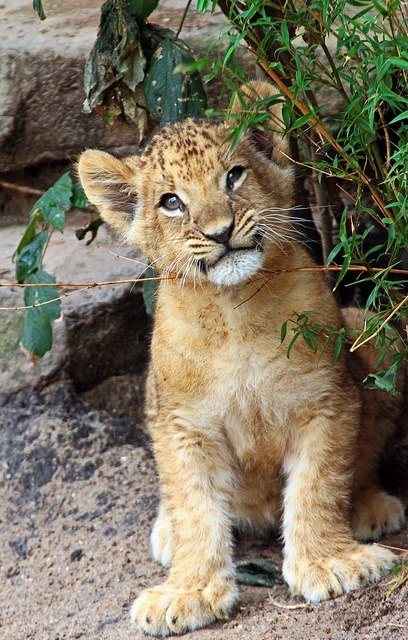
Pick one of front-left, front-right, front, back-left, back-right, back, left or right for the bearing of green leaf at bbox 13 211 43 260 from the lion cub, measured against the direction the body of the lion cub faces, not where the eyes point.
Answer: back-right

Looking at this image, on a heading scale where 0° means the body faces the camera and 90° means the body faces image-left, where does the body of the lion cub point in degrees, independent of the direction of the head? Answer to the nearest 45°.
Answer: approximately 0°

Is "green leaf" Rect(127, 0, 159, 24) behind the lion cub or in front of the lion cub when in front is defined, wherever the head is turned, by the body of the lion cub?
behind

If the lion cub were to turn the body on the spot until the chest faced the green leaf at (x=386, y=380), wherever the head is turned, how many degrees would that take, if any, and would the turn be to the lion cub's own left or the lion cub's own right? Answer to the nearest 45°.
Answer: approximately 45° to the lion cub's own left

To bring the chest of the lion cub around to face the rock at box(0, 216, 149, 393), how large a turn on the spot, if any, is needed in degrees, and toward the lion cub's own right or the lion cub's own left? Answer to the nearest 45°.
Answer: approximately 135° to the lion cub's own right

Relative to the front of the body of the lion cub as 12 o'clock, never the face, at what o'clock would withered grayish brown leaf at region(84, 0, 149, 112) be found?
The withered grayish brown leaf is roughly at 5 o'clock from the lion cub.

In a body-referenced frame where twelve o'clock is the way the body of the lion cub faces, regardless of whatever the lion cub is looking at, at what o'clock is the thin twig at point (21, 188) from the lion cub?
The thin twig is roughly at 5 o'clock from the lion cub.

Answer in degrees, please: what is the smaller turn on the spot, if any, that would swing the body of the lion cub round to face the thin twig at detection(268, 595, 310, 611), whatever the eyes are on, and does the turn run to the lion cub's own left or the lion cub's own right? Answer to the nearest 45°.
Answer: approximately 45° to the lion cub's own left

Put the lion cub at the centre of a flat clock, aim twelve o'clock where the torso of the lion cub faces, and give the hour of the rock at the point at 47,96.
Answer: The rock is roughly at 5 o'clock from the lion cub.

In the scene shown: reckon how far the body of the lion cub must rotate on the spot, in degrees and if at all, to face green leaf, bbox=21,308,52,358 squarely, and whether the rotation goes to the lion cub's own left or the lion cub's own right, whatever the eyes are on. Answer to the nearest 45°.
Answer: approximately 135° to the lion cub's own right

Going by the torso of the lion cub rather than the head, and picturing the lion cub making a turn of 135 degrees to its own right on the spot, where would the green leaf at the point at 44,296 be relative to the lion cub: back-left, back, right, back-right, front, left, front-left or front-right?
front

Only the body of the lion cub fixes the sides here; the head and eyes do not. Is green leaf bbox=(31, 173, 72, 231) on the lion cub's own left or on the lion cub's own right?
on the lion cub's own right
